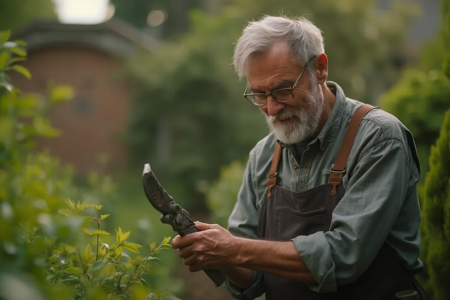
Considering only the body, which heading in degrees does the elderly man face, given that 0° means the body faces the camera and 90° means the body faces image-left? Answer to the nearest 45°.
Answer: approximately 45°

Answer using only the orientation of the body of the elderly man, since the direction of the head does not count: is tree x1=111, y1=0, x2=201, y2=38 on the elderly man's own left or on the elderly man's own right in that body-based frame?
on the elderly man's own right

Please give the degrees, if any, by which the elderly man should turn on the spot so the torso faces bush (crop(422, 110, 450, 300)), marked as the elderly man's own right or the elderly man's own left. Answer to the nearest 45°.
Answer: approximately 180°

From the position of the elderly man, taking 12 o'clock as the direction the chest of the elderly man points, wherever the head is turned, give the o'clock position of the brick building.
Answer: The brick building is roughly at 4 o'clock from the elderly man.

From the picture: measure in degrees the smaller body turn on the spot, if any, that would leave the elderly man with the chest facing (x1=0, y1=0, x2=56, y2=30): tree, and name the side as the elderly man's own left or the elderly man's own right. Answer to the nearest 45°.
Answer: approximately 135° to the elderly man's own right
